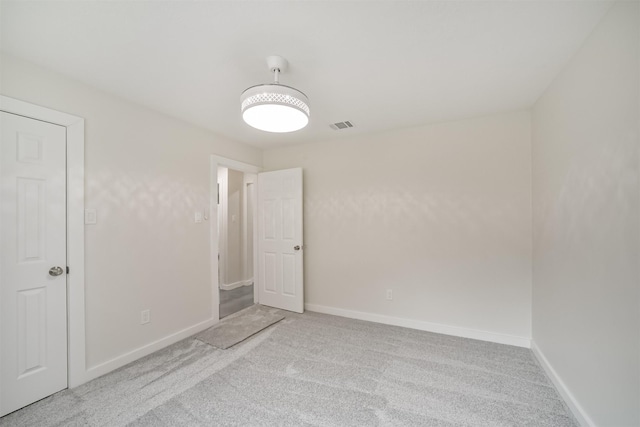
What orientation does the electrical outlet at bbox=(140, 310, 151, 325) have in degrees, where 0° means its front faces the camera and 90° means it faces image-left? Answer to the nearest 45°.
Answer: approximately 315°

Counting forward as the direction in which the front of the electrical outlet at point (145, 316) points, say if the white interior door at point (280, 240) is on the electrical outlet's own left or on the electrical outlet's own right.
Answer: on the electrical outlet's own left

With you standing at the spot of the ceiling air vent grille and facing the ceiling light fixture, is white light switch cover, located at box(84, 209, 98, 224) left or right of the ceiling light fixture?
right

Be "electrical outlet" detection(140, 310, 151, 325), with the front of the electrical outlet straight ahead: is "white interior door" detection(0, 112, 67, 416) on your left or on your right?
on your right
